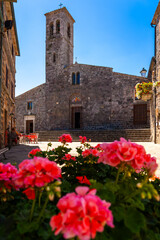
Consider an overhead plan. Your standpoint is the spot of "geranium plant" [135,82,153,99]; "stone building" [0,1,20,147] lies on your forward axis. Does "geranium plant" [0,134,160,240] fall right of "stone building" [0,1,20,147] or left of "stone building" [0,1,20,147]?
left

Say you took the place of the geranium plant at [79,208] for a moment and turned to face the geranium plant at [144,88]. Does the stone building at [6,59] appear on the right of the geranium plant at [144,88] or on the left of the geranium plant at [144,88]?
left

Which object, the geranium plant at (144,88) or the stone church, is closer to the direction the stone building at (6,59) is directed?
the geranium plant

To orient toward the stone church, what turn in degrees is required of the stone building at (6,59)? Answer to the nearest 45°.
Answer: approximately 45° to its left

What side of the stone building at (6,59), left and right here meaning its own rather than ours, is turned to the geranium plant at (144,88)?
front

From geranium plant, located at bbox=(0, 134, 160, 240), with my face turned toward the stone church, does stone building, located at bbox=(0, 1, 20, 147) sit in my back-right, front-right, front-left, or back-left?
front-left

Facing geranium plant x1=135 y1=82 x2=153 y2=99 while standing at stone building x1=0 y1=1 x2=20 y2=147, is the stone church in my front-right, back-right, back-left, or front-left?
front-left

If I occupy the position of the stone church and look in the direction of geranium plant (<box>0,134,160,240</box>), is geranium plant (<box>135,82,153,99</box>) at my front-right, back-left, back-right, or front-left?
front-left

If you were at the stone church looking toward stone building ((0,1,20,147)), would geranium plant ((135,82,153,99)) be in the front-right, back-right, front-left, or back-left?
front-left

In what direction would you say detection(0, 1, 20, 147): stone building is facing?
to the viewer's right

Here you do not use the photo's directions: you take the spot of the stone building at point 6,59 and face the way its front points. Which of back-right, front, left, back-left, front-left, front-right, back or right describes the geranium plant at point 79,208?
right

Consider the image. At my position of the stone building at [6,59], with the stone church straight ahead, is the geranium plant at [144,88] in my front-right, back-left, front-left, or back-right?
front-right
